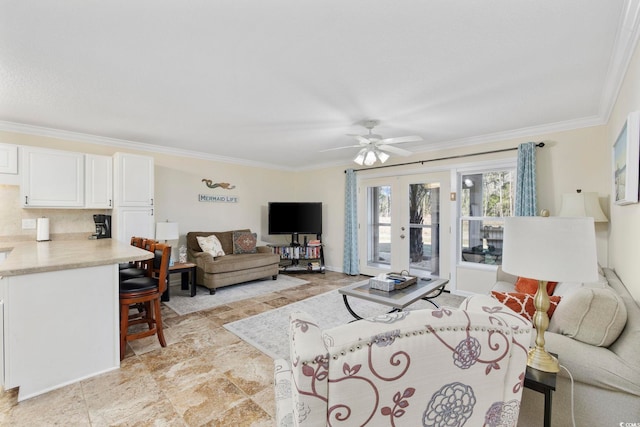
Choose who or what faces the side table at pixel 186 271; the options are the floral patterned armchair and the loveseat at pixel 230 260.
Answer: the floral patterned armchair

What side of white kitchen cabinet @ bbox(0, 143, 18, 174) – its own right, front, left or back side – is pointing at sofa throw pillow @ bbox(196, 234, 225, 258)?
left

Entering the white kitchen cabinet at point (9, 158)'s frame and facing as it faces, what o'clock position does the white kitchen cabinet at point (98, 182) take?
the white kitchen cabinet at point (98, 182) is roughly at 9 o'clock from the white kitchen cabinet at point (9, 158).

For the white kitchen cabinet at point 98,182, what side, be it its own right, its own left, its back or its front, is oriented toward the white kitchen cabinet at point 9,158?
right

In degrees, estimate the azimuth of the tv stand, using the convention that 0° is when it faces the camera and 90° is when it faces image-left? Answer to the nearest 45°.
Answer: approximately 0°

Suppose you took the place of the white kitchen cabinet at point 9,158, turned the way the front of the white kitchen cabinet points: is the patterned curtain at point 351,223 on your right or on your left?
on your left

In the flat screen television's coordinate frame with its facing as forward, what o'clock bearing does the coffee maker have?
The coffee maker is roughly at 2 o'clock from the flat screen television.

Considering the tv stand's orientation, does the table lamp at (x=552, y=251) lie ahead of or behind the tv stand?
ahead

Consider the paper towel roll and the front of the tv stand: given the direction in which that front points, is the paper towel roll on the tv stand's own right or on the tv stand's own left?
on the tv stand's own right

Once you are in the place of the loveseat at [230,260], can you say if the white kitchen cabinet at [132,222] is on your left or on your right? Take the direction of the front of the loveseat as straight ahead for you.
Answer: on your right

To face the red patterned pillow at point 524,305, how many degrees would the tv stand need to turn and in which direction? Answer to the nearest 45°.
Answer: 0° — it already faces it

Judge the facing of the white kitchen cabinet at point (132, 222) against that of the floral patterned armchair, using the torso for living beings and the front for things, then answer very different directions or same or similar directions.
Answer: very different directions

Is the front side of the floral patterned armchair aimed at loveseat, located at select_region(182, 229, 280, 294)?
yes

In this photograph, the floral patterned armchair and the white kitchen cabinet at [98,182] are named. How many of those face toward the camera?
1

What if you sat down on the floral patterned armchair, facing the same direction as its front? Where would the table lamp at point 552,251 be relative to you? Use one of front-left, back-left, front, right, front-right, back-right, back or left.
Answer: right

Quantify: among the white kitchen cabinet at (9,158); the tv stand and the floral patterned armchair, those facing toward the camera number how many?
2

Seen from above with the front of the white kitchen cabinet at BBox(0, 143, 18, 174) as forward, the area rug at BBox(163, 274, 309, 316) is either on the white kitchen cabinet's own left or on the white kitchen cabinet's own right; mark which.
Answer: on the white kitchen cabinet's own left

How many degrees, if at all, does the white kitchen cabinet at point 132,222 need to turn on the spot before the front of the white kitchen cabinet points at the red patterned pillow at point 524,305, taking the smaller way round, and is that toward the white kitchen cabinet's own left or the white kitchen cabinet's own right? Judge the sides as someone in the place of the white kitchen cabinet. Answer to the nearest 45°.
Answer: approximately 45° to the white kitchen cabinet's own left
